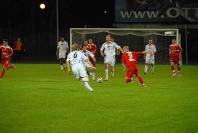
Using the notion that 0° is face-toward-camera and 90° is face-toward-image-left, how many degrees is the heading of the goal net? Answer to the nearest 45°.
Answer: approximately 0°

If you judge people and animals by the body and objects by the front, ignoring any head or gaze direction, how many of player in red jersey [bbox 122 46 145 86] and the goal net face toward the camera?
1

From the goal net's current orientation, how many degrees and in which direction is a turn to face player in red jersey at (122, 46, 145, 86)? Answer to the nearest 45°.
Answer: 0° — it already faces them
